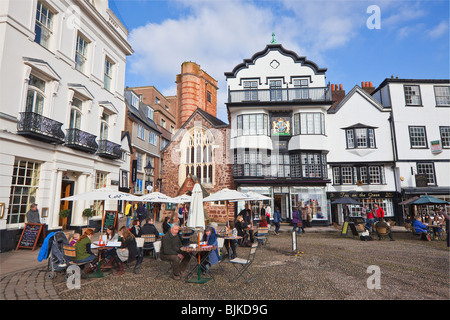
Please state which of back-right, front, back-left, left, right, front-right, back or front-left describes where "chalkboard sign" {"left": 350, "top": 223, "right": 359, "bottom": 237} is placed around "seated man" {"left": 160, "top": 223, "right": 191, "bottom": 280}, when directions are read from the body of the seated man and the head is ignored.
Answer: left

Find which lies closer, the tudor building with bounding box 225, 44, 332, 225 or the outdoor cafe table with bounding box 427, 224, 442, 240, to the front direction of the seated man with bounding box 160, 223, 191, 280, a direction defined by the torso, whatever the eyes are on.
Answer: the outdoor cafe table

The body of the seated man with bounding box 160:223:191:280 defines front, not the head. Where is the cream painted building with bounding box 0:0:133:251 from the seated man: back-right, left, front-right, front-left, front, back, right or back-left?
back

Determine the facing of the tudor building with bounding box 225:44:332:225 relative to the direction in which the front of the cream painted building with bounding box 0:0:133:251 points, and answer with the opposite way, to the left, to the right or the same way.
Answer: to the right

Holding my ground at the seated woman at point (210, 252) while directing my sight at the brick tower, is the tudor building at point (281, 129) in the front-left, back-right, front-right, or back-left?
front-right

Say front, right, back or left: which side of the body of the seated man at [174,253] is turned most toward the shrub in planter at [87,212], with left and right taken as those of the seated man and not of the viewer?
back

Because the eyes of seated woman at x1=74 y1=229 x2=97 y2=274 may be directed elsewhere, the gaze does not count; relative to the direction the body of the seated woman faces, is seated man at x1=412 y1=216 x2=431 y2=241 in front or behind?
in front

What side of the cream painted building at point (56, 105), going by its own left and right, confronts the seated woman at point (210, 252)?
front

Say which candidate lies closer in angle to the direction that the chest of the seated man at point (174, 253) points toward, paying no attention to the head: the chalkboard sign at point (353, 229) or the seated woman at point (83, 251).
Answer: the chalkboard sign

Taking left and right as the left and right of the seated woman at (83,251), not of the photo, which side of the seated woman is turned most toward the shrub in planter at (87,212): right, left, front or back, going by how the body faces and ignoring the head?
left

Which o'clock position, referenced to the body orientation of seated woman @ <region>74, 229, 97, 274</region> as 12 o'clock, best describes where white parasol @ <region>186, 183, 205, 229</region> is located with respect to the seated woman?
The white parasol is roughly at 12 o'clock from the seated woman.

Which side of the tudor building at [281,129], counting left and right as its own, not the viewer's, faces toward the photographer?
front

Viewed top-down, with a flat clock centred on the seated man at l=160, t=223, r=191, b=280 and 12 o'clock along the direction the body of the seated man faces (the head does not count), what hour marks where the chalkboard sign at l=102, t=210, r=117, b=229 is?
The chalkboard sign is roughly at 7 o'clock from the seated man.

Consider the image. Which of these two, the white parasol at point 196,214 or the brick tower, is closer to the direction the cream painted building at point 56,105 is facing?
the white parasol

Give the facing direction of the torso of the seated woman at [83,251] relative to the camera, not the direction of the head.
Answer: to the viewer's right
